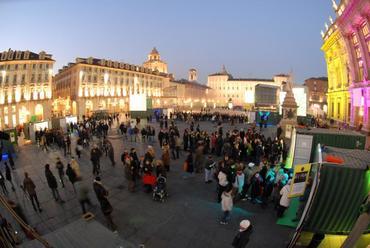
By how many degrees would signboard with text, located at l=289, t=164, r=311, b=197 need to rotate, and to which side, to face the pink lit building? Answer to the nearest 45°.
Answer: approximately 135° to its right

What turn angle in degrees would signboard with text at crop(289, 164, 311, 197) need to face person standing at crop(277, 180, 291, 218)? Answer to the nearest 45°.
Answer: approximately 90° to its right

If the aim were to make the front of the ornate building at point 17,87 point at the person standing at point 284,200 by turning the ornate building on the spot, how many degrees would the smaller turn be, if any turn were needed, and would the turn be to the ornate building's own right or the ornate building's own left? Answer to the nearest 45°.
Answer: approximately 45° to the ornate building's own right

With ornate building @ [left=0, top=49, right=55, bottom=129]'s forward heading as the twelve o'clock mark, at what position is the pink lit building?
The pink lit building is roughly at 12 o'clock from the ornate building.

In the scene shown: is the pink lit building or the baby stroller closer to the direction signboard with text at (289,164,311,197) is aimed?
the baby stroller

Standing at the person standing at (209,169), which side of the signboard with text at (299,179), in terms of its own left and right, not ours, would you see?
right

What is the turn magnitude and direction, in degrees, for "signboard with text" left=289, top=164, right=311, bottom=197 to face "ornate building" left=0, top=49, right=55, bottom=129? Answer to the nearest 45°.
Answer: approximately 90° to its right

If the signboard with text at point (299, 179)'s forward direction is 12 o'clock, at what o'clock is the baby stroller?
The baby stroller is roughly at 2 o'clock from the signboard with text.

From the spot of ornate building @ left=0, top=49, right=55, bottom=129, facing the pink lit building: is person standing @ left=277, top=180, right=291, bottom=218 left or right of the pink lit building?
right

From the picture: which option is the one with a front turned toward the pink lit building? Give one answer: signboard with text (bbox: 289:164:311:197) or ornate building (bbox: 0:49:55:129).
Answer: the ornate building

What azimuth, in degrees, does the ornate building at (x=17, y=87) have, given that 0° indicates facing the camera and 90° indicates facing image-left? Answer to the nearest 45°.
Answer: approximately 315°
